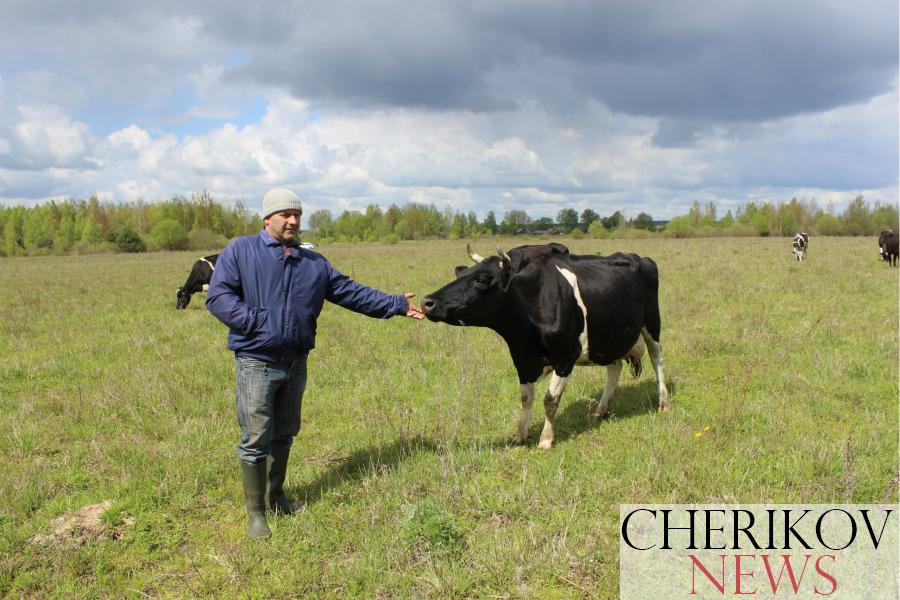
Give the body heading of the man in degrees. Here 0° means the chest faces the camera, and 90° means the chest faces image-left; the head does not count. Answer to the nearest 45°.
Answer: approximately 315°

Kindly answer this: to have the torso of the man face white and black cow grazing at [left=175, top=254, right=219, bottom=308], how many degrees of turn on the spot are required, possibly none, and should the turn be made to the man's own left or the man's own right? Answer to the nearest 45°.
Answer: approximately 135° to the man's own left

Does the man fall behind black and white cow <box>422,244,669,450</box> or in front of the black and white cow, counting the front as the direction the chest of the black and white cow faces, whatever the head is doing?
in front

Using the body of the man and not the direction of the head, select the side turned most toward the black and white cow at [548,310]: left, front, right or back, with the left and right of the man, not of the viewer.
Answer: left

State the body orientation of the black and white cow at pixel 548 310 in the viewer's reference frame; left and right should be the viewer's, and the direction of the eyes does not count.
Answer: facing the viewer and to the left of the viewer

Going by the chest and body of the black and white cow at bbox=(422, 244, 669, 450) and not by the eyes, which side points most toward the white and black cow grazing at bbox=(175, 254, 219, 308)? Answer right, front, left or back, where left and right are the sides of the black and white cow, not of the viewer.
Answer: right

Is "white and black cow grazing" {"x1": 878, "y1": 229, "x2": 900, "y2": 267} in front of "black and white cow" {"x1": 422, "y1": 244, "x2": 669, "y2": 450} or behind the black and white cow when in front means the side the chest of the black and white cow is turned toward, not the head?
behind

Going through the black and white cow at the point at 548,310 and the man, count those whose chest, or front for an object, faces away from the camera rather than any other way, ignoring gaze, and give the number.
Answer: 0

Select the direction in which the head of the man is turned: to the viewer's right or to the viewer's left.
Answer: to the viewer's right

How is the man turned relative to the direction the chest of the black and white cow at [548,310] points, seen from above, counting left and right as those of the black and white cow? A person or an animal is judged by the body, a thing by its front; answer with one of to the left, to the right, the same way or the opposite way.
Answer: to the left
